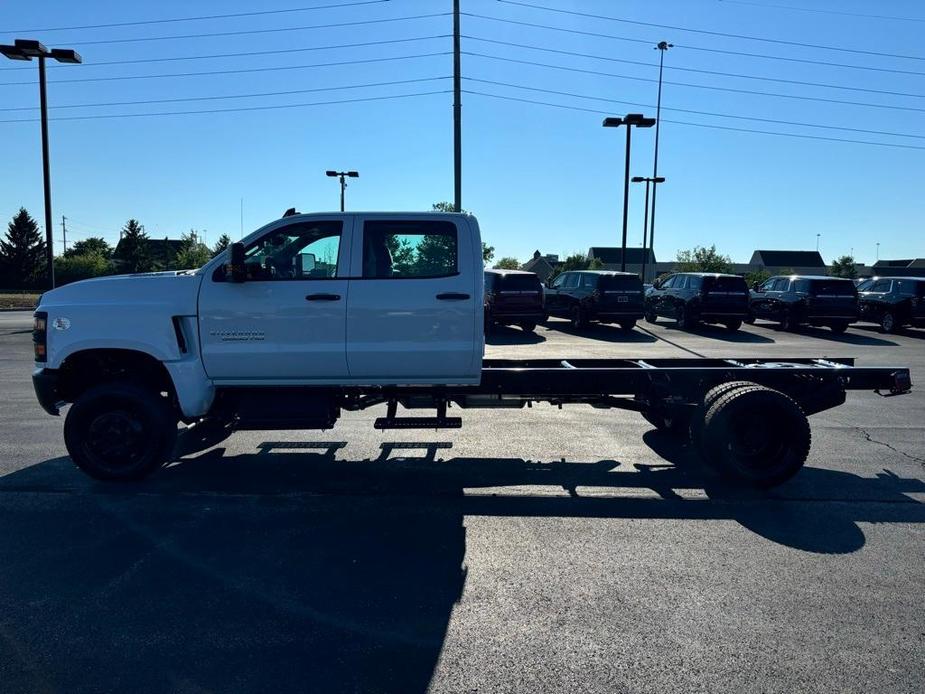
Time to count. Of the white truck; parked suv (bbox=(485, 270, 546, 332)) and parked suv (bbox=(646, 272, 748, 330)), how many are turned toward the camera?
0

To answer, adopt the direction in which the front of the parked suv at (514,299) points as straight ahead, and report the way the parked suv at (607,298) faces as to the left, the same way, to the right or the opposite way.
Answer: the same way

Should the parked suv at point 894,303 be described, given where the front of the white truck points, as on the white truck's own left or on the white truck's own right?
on the white truck's own right

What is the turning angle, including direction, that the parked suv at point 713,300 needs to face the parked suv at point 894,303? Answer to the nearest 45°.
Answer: approximately 90° to its right

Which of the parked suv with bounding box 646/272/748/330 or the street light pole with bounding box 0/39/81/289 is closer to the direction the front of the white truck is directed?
the street light pole

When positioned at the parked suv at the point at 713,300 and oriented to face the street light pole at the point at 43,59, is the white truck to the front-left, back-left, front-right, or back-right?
front-left

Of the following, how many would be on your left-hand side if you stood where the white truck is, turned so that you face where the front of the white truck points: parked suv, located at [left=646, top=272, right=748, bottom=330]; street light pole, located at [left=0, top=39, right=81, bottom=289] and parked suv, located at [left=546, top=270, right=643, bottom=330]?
0

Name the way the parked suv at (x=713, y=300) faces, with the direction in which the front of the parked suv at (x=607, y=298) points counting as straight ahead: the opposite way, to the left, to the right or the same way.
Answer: the same way

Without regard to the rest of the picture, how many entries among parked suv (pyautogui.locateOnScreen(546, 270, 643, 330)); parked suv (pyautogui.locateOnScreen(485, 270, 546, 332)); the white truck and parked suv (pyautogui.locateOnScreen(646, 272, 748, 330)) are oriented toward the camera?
0

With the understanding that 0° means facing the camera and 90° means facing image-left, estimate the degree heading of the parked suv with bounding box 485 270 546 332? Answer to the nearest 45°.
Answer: approximately 135°

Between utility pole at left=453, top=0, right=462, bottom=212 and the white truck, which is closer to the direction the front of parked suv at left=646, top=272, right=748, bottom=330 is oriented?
the utility pole

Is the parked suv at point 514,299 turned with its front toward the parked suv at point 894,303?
no

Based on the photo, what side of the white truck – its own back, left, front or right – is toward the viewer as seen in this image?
left

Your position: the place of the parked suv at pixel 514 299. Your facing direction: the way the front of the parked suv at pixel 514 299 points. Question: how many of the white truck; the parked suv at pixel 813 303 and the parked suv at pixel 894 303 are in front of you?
0

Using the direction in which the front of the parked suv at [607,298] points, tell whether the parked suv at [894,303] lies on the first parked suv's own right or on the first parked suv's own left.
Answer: on the first parked suv's own right

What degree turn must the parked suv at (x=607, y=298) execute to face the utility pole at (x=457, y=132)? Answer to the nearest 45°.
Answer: approximately 90° to its left

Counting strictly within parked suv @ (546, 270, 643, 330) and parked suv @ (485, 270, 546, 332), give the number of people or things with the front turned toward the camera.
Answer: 0

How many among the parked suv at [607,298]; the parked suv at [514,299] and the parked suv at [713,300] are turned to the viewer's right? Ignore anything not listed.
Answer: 0

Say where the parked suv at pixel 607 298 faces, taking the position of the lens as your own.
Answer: facing away from the viewer and to the left of the viewer

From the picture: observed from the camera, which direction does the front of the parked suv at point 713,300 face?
facing away from the viewer and to the left of the viewer

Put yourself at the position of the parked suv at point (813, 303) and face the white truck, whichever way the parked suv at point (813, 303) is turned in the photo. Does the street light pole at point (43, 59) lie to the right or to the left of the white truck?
right
